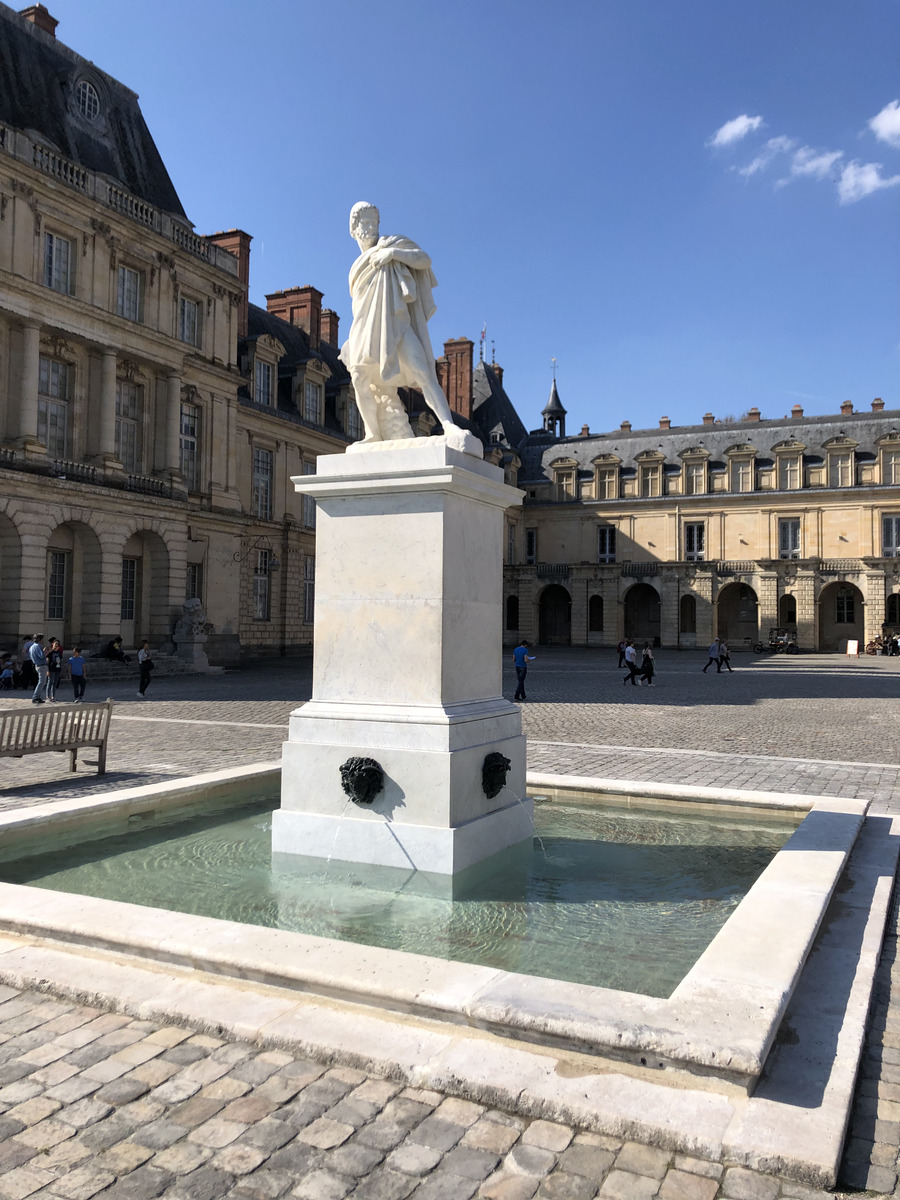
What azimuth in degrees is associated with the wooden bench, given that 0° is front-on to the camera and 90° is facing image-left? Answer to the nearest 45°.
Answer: approximately 135°

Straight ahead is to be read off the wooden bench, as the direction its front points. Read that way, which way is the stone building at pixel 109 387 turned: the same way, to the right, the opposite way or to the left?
the opposite way

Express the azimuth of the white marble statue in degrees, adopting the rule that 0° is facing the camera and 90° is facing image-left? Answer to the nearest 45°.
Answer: approximately 0°

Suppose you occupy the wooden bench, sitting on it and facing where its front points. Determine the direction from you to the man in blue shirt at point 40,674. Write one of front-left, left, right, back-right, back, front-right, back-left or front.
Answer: front-right

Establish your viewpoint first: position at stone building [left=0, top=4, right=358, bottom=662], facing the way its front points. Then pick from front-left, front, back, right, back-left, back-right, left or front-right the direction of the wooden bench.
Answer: front-right

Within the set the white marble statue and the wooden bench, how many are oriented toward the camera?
1

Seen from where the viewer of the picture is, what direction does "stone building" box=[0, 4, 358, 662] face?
facing the viewer and to the right of the viewer
